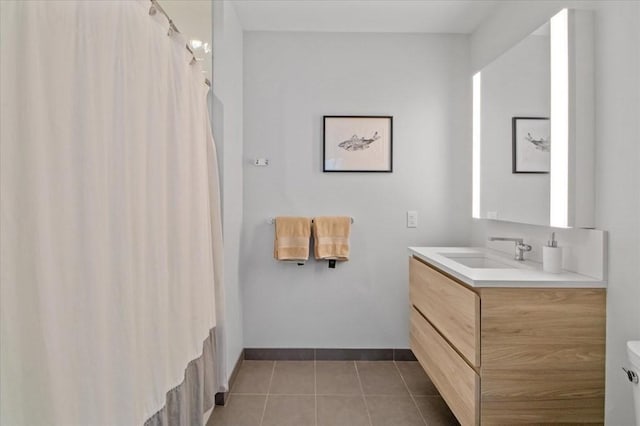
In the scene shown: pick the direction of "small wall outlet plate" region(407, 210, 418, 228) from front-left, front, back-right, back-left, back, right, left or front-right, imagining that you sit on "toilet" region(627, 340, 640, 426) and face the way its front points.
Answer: right

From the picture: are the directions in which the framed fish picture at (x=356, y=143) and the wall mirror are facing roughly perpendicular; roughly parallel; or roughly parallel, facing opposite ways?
roughly perpendicular

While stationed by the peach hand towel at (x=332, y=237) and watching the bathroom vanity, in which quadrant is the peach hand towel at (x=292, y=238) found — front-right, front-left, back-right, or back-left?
back-right

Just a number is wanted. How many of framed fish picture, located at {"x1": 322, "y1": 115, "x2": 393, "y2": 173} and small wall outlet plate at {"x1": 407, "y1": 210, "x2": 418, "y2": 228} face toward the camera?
2

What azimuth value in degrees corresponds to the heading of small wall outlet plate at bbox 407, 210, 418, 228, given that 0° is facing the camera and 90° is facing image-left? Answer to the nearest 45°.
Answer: approximately 0°

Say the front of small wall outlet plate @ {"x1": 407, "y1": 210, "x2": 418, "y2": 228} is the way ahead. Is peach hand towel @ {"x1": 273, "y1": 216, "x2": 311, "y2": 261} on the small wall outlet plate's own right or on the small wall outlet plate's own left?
on the small wall outlet plate's own right

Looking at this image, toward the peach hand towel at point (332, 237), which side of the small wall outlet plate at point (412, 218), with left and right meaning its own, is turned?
right

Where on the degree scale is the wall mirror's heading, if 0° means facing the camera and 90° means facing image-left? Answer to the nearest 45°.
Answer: approximately 45°

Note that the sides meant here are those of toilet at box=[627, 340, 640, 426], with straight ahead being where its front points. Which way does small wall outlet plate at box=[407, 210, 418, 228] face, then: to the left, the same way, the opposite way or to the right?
to the left

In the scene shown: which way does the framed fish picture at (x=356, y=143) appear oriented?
toward the camera

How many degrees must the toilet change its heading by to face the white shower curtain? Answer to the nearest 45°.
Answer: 0° — it already faces it
